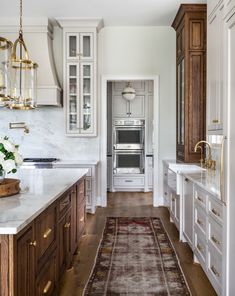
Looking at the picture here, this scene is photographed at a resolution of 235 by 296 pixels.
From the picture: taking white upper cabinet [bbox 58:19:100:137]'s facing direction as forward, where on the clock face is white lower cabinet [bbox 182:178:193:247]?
The white lower cabinet is roughly at 11 o'clock from the white upper cabinet.

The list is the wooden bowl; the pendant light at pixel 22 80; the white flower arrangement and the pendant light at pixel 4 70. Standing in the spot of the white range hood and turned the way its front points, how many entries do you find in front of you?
4

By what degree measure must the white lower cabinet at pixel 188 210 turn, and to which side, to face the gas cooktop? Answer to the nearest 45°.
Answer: approximately 45° to its right

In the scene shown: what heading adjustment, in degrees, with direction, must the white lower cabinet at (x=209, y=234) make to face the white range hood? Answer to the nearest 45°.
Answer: approximately 45° to its right

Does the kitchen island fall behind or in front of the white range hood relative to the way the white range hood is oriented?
in front

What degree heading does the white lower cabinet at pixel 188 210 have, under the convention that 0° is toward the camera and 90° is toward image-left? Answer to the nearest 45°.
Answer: approximately 90°

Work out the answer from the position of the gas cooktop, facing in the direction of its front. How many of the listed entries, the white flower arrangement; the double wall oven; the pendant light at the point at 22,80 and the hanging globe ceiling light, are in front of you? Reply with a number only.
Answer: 2

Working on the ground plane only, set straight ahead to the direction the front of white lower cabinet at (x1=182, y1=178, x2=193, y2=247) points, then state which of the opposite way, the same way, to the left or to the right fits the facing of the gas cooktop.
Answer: to the left

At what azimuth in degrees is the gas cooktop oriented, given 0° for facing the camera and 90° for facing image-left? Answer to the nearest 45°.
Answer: approximately 0°

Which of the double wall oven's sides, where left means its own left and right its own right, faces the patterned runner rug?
front

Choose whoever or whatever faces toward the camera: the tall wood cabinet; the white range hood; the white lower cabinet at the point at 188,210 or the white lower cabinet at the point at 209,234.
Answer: the white range hood

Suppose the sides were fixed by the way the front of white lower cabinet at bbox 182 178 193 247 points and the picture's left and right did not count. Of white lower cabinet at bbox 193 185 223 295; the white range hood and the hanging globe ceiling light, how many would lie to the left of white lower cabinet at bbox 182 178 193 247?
1

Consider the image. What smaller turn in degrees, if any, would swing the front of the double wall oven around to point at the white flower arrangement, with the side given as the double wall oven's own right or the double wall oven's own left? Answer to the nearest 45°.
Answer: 0° — it already faces it

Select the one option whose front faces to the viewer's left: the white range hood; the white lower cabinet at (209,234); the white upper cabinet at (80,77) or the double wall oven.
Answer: the white lower cabinet

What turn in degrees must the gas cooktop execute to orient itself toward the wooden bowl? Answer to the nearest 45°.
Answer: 0° — it already faces it

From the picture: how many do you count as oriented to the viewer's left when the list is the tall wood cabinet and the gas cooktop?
1

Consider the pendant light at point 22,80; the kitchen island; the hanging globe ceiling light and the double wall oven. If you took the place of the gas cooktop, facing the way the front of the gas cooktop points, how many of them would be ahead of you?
2

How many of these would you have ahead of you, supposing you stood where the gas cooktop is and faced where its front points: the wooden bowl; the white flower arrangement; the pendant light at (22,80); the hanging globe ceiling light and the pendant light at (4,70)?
4

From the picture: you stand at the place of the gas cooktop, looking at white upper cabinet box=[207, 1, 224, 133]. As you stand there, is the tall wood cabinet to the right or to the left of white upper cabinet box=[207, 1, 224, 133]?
left
